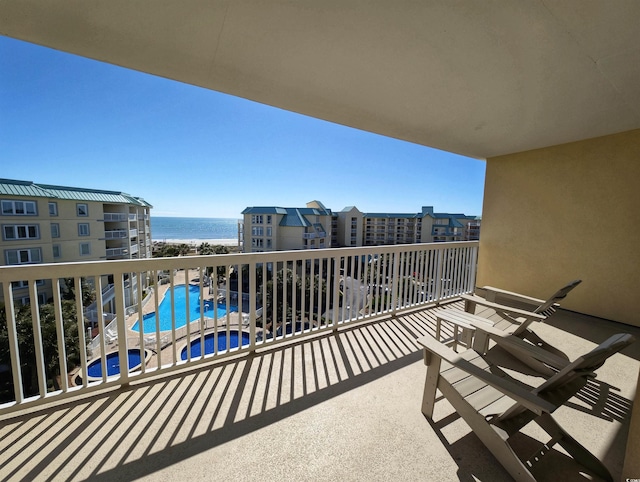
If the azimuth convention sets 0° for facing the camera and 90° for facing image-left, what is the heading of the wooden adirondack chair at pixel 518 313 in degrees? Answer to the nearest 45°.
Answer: approximately 135°

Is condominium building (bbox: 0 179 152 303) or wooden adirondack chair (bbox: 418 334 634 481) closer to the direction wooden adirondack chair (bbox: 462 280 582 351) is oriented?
the condominium building

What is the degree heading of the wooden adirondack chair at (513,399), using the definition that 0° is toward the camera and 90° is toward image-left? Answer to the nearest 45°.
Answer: approximately 135°

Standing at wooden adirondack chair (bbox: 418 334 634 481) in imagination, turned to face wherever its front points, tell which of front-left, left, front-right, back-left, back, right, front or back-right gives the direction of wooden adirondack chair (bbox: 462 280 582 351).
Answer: front-right

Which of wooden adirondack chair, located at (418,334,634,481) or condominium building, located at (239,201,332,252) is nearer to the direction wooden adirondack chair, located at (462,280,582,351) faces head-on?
the condominium building

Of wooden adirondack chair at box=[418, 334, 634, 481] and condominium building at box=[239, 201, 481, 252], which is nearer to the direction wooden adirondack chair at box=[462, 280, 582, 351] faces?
the condominium building
